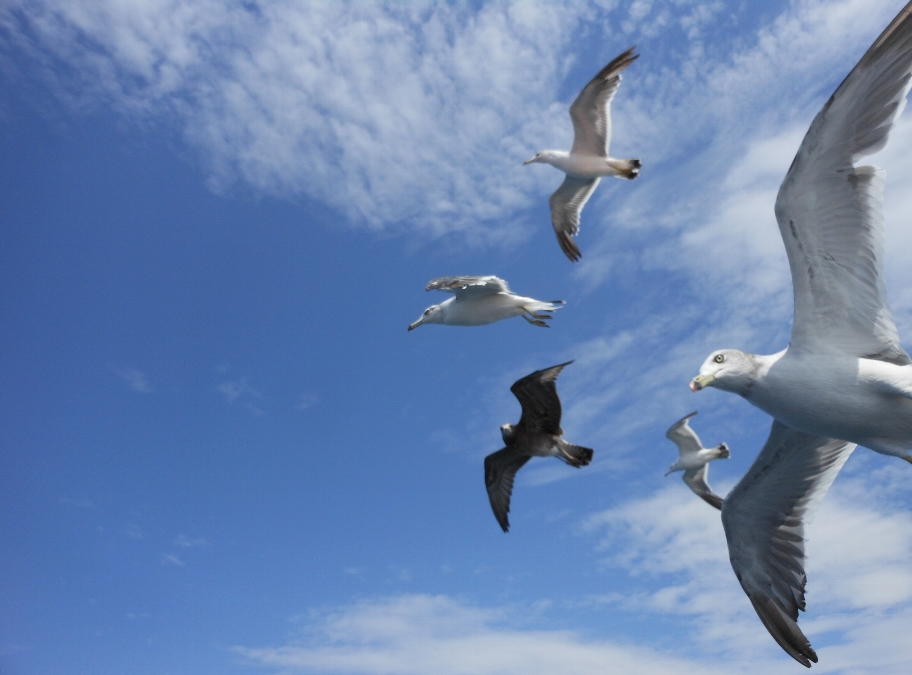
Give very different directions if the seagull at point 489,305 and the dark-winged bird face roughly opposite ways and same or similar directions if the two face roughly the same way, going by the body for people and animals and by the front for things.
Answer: same or similar directions

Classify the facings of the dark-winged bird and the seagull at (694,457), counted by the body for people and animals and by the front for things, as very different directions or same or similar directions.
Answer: same or similar directions

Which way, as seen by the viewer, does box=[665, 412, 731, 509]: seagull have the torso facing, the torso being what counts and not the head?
to the viewer's left

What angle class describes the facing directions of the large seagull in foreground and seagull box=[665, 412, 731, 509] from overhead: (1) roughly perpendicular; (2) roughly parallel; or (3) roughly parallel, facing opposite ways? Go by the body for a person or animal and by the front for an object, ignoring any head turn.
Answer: roughly parallel

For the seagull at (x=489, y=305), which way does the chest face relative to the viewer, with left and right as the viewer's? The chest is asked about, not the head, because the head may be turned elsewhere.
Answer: facing to the left of the viewer

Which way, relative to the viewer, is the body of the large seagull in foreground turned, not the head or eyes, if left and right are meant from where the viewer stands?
facing to the left of the viewer

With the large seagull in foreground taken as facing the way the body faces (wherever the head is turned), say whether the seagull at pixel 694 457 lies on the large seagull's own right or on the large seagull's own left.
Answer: on the large seagull's own right

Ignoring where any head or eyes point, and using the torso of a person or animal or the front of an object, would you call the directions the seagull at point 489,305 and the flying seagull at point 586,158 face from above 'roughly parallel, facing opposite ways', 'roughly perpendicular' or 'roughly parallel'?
roughly parallel

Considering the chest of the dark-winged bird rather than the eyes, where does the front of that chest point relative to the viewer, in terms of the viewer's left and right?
facing to the left of the viewer

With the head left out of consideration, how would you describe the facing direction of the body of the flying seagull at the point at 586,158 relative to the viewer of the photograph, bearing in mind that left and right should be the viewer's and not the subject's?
facing to the left of the viewer

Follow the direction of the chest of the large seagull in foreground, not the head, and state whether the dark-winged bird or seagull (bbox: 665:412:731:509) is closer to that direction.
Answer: the dark-winged bird
